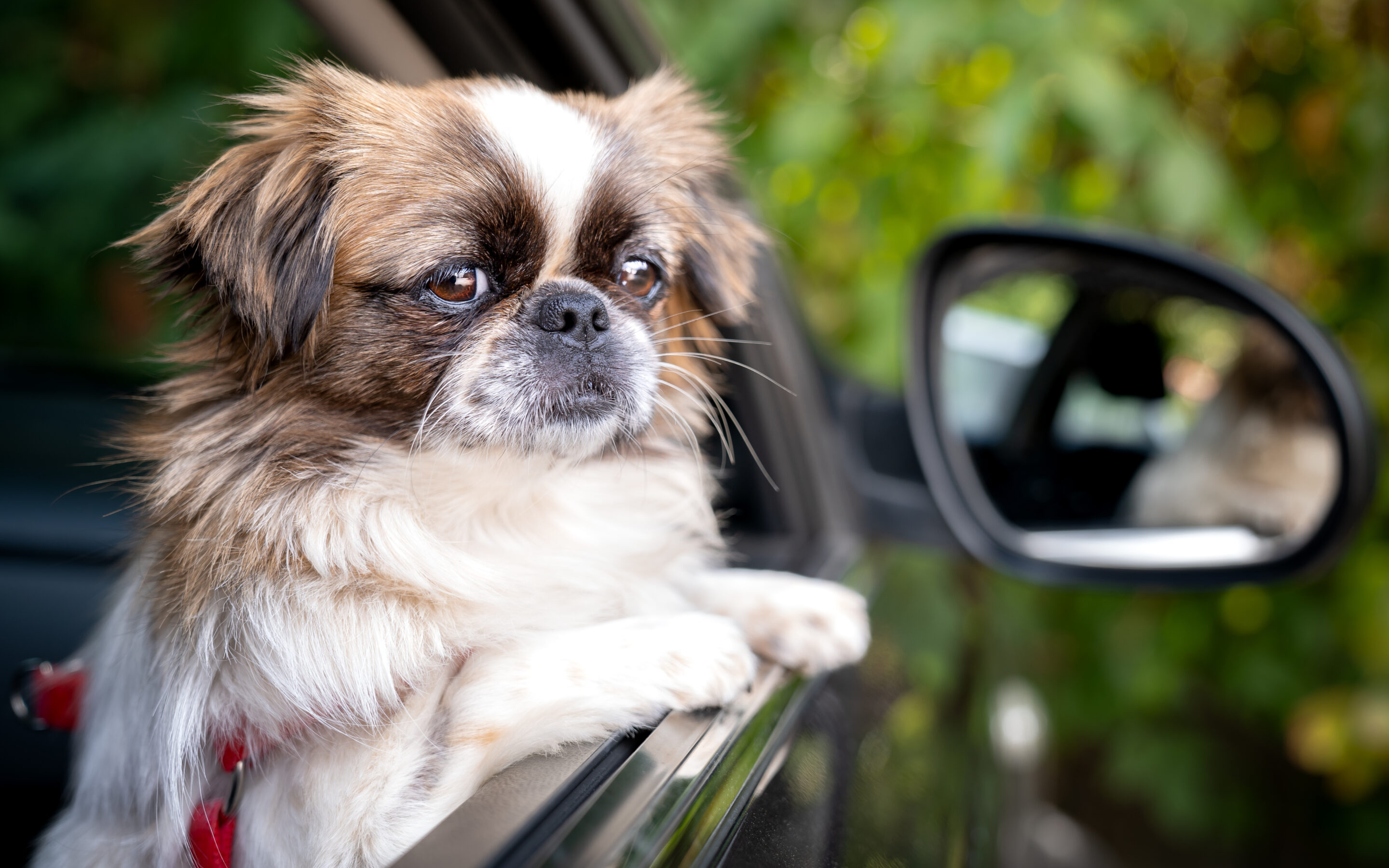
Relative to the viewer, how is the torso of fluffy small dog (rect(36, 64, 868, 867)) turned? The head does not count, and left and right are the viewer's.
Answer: facing the viewer and to the right of the viewer

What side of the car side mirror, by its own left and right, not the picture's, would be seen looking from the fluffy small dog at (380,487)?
front

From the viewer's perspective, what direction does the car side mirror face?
toward the camera

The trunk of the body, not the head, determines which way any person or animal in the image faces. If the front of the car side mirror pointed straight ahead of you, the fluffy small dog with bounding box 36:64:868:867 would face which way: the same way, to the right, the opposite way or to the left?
to the left

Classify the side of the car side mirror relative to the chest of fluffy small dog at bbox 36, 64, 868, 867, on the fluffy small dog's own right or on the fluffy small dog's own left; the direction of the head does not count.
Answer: on the fluffy small dog's own left

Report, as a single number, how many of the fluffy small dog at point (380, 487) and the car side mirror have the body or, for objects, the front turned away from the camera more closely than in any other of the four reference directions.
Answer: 0
